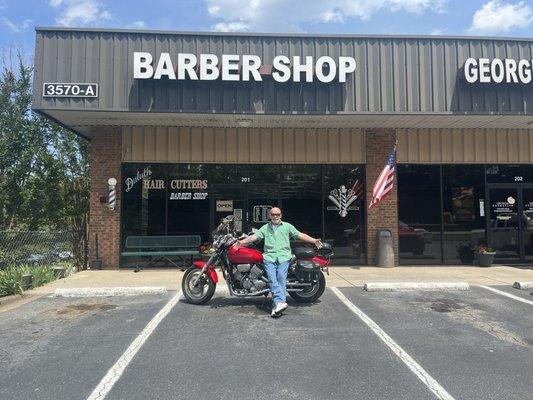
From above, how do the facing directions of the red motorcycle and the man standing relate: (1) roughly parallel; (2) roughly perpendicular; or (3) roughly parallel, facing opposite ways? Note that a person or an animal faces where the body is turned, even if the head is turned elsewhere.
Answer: roughly perpendicular

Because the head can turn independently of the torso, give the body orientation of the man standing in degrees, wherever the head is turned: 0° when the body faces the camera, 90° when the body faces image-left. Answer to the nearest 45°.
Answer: approximately 0°

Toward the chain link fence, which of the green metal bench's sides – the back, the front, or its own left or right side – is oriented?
right

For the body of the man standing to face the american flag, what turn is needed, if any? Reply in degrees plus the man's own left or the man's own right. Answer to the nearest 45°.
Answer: approximately 135° to the man's own left

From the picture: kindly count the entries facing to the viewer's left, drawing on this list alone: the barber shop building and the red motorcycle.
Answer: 1

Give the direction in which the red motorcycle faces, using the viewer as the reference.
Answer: facing to the left of the viewer

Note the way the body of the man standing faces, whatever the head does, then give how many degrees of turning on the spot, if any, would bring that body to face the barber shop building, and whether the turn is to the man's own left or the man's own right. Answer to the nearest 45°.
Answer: approximately 180°

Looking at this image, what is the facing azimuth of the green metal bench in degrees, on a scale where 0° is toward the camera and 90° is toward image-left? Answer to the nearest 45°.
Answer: approximately 0°
